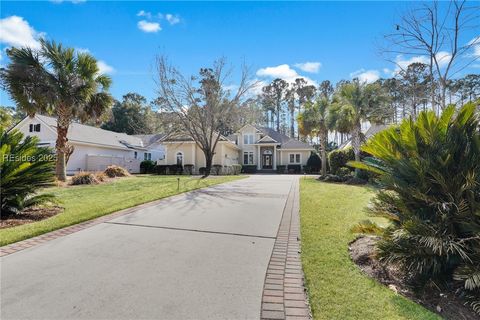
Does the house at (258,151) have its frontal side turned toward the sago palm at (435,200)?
yes

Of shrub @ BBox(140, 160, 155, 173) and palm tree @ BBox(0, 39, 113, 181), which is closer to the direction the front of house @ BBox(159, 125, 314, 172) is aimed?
the palm tree

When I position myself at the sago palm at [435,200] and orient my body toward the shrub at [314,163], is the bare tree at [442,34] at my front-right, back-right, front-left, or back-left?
front-right

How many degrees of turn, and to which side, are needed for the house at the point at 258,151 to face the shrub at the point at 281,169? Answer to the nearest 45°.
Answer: approximately 45° to its left

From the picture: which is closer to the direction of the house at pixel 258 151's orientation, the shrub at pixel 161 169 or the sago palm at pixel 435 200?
the sago palm

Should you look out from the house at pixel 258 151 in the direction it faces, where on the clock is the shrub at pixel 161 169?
The shrub is roughly at 2 o'clock from the house.

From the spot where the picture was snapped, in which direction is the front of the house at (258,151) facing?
facing the viewer

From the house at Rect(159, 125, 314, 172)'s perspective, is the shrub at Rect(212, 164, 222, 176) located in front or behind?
in front
